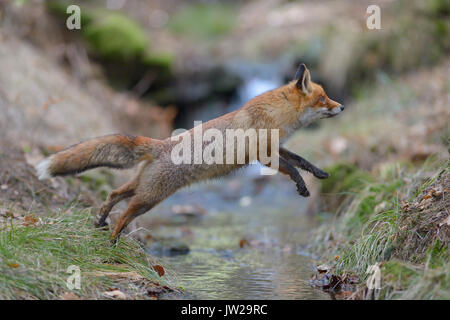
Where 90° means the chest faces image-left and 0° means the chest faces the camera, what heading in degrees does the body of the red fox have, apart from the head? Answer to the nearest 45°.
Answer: approximately 270°

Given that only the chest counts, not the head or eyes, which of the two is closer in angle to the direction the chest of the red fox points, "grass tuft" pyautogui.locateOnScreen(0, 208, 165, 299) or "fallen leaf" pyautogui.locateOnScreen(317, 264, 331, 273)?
the fallen leaf

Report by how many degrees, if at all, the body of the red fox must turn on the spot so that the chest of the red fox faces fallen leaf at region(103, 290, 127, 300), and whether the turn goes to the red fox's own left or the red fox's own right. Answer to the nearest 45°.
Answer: approximately 90° to the red fox's own right

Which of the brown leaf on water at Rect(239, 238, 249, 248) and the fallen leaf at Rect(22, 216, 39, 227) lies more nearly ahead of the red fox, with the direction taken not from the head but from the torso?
the brown leaf on water

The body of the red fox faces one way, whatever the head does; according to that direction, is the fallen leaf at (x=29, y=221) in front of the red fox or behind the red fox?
behind

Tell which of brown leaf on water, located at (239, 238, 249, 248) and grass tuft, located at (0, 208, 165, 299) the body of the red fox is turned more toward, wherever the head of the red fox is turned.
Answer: the brown leaf on water

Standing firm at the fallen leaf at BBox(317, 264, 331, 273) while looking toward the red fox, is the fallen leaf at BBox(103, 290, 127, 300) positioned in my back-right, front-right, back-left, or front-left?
front-left

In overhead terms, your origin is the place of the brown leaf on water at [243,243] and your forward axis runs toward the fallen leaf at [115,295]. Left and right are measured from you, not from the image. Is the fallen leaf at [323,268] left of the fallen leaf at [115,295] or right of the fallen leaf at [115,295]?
left

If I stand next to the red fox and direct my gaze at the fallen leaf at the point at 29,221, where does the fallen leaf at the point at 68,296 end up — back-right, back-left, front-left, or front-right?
front-left

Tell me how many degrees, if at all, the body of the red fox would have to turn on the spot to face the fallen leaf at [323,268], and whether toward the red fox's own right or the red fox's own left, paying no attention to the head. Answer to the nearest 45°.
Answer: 0° — it already faces it
